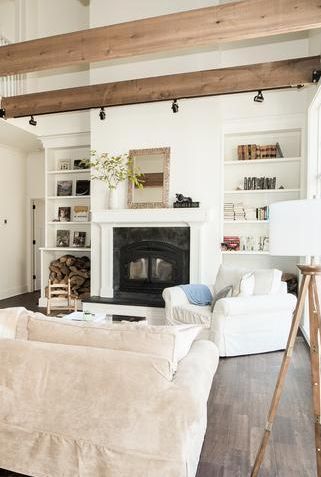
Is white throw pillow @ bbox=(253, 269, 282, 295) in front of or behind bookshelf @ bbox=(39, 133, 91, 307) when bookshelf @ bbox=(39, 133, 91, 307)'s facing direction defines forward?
in front

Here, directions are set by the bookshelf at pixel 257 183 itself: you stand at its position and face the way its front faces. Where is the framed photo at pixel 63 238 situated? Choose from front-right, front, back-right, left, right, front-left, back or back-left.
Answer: right

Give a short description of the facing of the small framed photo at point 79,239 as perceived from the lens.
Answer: facing the viewer

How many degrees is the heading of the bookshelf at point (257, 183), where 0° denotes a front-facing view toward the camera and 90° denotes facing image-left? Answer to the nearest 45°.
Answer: approximately 0°

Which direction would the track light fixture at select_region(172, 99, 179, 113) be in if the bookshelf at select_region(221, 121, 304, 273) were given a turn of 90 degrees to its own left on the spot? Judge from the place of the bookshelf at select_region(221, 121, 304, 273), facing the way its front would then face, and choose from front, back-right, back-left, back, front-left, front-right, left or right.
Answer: back-right

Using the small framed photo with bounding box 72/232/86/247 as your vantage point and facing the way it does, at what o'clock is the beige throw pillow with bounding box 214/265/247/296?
The beige throw pillow is roughly at 11 o'clock from the small framed photo.

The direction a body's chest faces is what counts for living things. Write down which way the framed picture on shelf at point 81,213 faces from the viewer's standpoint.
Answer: facing the viewer

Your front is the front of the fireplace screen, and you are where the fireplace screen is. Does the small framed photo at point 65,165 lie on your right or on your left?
on your right

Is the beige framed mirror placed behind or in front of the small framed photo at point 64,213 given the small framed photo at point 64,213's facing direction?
in front

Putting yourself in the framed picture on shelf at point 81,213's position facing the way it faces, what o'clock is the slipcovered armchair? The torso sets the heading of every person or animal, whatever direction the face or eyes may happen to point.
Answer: The slipcovered armchair is roughly at 11 o'clock from the framed picture on shelf.

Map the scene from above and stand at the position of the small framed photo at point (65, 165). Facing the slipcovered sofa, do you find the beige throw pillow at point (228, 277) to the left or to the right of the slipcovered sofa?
left

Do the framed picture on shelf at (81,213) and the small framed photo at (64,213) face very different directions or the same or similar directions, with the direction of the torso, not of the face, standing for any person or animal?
same or similar directions

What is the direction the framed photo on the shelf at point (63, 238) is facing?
toward the camera

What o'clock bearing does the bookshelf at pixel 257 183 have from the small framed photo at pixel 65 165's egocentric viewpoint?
The bookshelf is roughly at 10 o'clock from the small framed photo.
